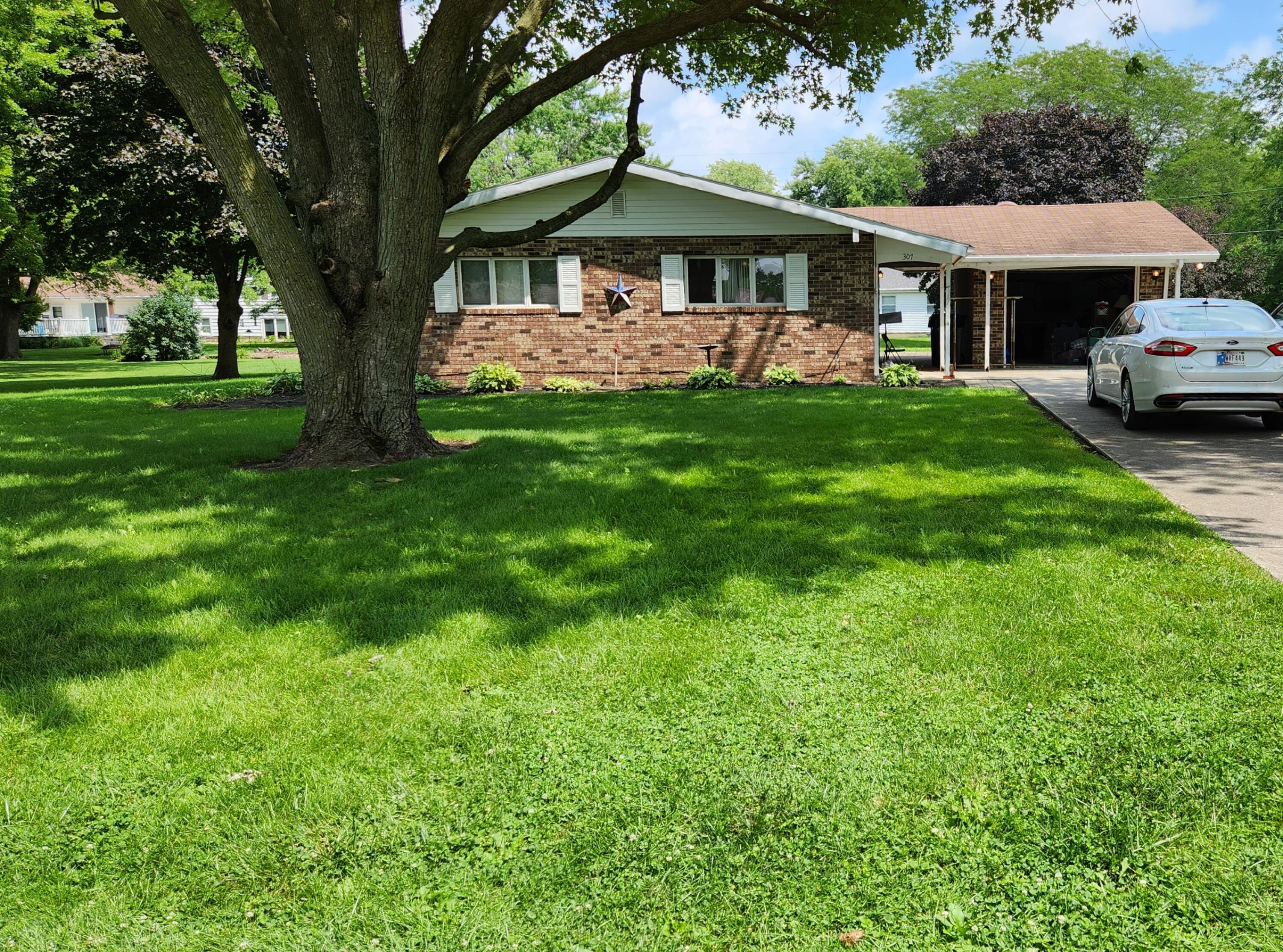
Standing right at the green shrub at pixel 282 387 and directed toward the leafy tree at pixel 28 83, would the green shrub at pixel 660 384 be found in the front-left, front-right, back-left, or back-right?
back-right

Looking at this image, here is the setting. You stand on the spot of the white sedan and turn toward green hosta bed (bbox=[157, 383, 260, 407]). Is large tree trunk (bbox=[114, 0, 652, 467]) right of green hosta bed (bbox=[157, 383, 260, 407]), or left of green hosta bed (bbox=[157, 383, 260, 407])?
left

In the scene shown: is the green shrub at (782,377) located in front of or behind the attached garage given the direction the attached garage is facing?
in front

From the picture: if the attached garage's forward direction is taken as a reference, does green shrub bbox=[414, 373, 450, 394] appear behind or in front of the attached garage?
in front

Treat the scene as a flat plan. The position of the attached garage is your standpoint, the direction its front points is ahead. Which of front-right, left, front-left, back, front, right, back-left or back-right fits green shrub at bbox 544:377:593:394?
front-right

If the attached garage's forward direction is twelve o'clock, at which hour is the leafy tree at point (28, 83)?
The leafy tree is roughly at 2 o'clock from the attached garage.

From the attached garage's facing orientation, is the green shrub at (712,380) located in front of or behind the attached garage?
in front

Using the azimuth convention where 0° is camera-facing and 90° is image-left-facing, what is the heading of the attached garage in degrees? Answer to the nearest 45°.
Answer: approximately 0°

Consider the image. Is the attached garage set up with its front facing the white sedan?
yes

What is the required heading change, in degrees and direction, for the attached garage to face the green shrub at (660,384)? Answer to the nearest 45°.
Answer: approximately 45° to its right
